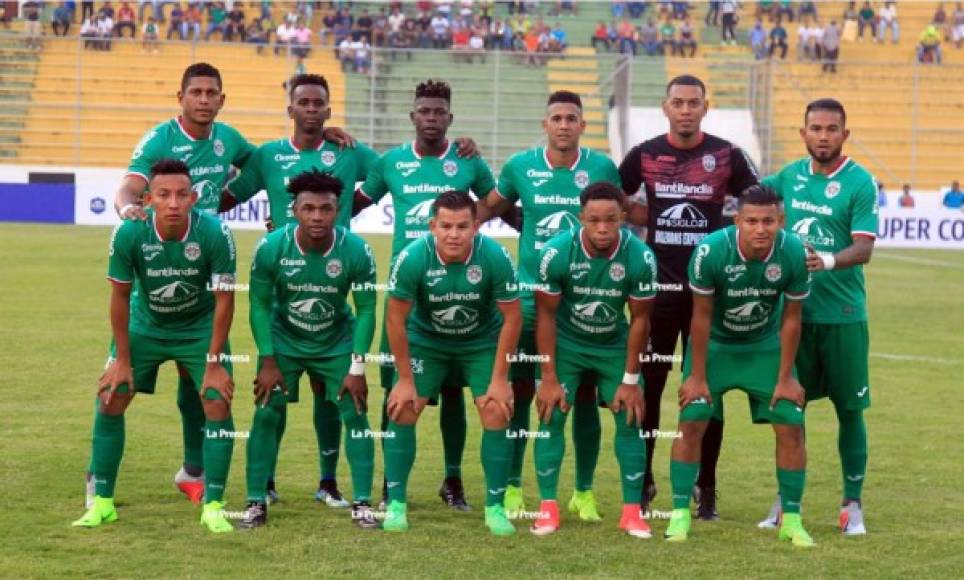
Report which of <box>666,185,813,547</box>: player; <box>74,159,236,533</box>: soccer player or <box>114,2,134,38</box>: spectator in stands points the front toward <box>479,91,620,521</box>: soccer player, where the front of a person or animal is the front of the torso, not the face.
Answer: the spectator in stands

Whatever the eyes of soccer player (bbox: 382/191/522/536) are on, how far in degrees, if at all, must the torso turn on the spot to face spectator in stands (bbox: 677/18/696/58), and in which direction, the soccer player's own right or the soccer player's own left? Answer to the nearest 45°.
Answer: approximately 180°

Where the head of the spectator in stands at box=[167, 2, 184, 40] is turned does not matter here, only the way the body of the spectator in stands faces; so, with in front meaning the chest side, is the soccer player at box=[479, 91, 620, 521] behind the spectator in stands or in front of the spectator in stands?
in front

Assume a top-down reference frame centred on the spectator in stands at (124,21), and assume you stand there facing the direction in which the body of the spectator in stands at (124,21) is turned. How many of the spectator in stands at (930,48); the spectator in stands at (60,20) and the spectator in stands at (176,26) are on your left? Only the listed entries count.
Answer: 2

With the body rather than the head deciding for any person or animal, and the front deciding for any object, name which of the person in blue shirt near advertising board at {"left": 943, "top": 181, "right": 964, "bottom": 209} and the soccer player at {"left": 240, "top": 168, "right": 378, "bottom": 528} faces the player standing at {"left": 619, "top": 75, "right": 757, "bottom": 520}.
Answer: the person in blue shirt near advertising board

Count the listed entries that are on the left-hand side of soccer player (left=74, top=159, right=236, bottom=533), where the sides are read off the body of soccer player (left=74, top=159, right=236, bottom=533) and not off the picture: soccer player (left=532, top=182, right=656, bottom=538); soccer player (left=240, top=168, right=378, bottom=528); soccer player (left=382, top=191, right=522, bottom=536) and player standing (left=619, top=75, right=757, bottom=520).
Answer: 4

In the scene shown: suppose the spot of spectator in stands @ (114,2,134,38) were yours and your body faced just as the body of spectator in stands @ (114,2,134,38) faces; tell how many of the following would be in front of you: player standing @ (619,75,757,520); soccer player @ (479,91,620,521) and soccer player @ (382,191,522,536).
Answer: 3

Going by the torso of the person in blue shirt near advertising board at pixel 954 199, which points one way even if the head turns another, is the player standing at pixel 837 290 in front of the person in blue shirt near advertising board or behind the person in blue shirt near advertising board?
in front
